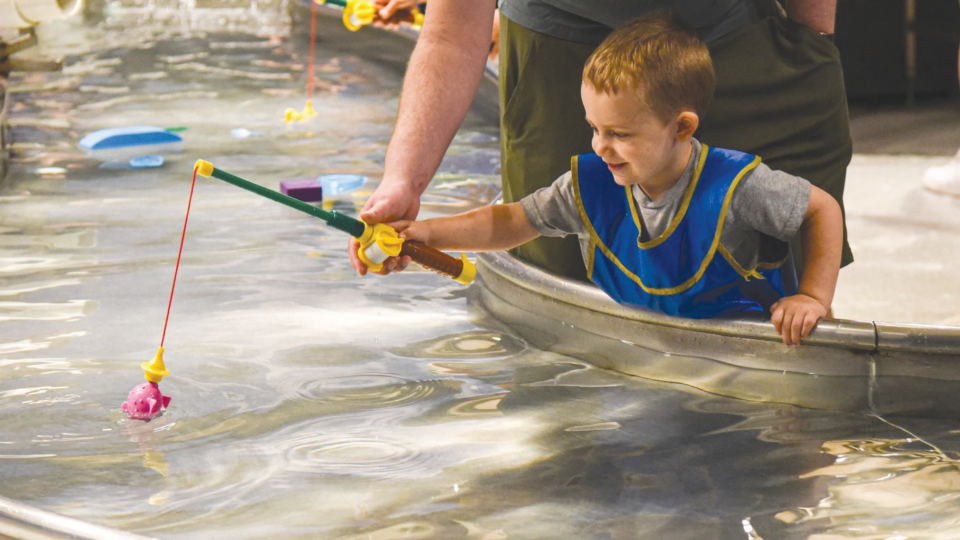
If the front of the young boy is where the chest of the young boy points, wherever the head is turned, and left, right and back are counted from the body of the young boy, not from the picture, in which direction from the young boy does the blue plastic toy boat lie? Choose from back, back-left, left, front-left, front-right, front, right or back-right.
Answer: right

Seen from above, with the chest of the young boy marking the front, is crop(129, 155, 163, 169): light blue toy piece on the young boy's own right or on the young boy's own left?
on the young boy's own right

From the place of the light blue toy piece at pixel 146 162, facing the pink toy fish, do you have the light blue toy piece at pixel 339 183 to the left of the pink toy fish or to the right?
left

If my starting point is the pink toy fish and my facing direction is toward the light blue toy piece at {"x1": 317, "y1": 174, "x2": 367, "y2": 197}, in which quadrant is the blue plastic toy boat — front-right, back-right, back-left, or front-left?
front-left

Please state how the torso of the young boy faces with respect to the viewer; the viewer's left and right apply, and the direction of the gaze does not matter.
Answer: facing the viewer and to the left of the viewer
